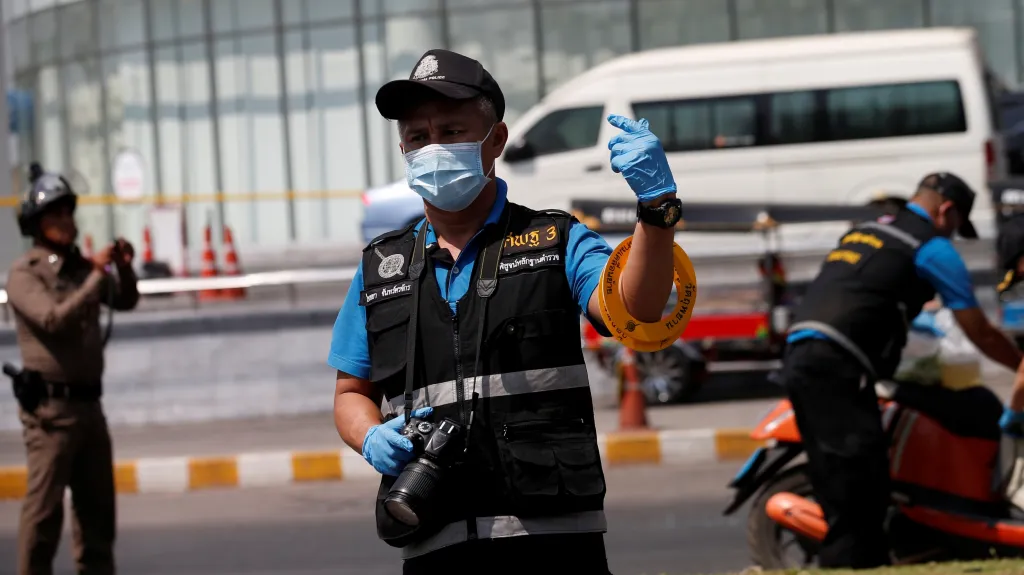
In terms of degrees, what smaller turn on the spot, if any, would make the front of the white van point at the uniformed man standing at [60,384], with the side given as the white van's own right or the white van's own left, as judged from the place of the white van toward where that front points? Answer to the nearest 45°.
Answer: approximately 90° to the white van's own left

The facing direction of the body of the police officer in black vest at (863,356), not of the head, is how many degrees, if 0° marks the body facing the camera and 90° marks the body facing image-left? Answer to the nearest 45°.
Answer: approximately 225°

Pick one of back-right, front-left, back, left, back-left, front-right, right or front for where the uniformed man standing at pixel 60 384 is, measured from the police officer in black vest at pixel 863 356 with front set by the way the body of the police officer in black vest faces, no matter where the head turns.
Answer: back-left

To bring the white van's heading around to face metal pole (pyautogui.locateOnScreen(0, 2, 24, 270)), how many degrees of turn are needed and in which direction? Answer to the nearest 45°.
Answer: approximately 45° to its left

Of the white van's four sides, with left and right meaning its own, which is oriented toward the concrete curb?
left

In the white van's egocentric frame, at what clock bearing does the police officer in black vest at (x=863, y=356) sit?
The police officer in black vest is roughly at 9 o'clock from the white van.

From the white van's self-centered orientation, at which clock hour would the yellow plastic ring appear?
The yellow plastic ring is roughly at 9 o'clock from the white van.

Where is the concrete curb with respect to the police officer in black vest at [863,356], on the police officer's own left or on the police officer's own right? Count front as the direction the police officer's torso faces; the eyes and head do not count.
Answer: on the police officer's own left

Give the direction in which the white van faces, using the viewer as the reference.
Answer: facing to the left of the viewer

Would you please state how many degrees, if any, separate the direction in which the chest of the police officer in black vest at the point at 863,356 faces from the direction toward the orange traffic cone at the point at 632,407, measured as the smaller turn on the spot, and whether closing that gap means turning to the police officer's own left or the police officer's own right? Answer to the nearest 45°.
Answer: approximately 45° to the police officer's own left

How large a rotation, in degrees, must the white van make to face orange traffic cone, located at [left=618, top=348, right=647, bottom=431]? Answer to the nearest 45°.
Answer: approximately 90° to its left
